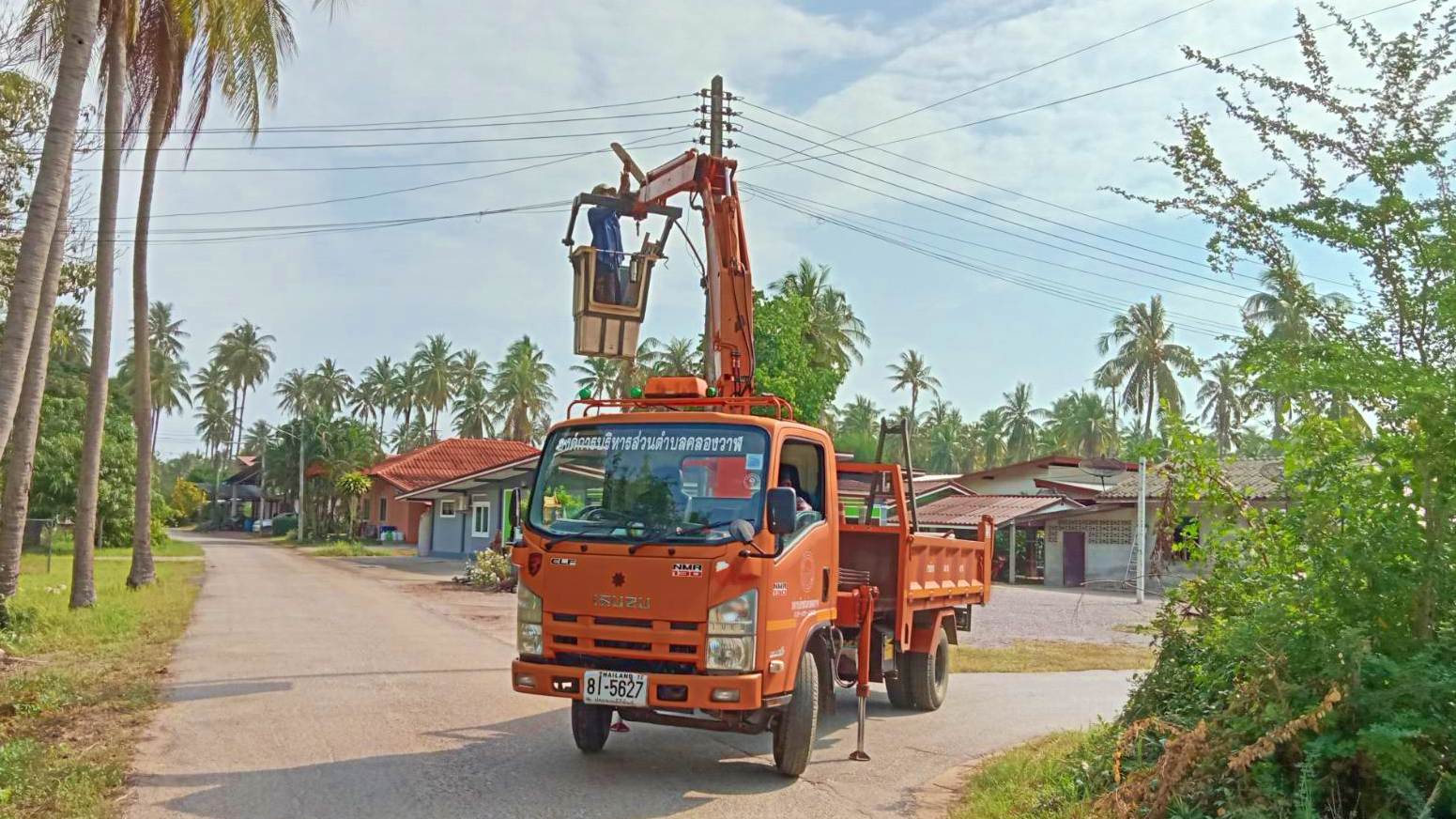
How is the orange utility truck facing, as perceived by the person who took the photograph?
facing the viewer and to the left of the viewer

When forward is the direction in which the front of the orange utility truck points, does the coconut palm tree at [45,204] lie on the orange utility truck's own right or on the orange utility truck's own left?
on the orange utility truck's own right

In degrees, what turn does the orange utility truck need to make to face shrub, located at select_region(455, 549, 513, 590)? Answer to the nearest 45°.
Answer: approximately 135° to its right

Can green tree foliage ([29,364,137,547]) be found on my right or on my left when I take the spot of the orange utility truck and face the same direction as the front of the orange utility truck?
on my right

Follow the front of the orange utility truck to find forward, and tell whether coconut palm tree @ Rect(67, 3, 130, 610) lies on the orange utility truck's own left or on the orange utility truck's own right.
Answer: on the orange utility truck's own right
